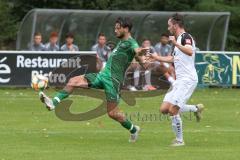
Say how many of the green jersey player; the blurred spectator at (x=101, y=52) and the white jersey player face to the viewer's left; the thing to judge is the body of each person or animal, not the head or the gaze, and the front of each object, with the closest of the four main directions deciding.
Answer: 2

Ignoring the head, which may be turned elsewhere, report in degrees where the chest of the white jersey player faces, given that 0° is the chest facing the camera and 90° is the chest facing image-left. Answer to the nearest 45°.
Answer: approximately 90°

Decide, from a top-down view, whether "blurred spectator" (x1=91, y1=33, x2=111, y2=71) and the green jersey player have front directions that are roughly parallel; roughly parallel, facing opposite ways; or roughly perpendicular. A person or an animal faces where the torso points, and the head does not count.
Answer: roughly perpendicular

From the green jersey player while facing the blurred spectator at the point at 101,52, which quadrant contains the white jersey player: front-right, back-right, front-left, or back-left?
back-right

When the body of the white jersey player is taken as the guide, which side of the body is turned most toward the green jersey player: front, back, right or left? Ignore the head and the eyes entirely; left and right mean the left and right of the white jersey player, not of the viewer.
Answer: front

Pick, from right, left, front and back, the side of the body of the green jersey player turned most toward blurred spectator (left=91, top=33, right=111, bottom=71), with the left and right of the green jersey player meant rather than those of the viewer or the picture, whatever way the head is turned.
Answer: right

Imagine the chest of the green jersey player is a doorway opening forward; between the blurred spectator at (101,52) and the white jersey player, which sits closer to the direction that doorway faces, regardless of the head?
the blurred spectator

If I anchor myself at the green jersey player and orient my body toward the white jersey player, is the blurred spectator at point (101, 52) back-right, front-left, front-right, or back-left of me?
back-left

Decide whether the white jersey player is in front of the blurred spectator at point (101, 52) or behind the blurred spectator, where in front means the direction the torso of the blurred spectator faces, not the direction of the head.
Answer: in front

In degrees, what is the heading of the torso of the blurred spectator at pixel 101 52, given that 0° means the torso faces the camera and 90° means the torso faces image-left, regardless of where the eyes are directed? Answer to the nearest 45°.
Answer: approximately 0°

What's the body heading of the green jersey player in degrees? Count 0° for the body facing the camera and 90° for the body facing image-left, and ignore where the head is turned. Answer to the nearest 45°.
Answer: approximately 90°
